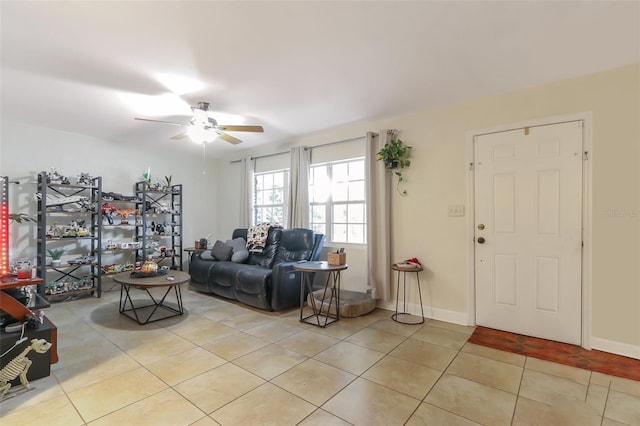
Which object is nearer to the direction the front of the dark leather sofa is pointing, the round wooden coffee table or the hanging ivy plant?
the round wooden coffee table

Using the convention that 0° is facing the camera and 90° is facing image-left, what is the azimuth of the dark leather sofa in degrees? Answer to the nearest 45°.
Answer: approximately 45°

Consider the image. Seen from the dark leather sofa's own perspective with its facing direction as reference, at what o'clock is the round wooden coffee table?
The round wooden coffee table is roughly at 1 o'clock from the dark leather sofa.

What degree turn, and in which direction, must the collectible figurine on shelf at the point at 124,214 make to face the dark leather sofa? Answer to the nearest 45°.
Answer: approximately 45° to its left

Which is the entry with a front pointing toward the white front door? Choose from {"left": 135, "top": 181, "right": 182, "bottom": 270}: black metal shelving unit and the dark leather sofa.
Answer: the black metal shelving unit

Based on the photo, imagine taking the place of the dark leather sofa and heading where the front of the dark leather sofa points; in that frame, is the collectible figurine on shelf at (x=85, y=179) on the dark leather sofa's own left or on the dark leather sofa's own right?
on the dark leather sofa's own right

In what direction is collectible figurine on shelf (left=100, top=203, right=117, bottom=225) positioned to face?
toward the camera

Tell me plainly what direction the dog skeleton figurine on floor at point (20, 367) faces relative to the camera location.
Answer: facing to the right of the viewer

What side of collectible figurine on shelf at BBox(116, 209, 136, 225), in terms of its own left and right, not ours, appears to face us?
front

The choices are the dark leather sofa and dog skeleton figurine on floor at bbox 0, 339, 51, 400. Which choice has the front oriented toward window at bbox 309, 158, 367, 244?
the dog skeleton figurine on floor
